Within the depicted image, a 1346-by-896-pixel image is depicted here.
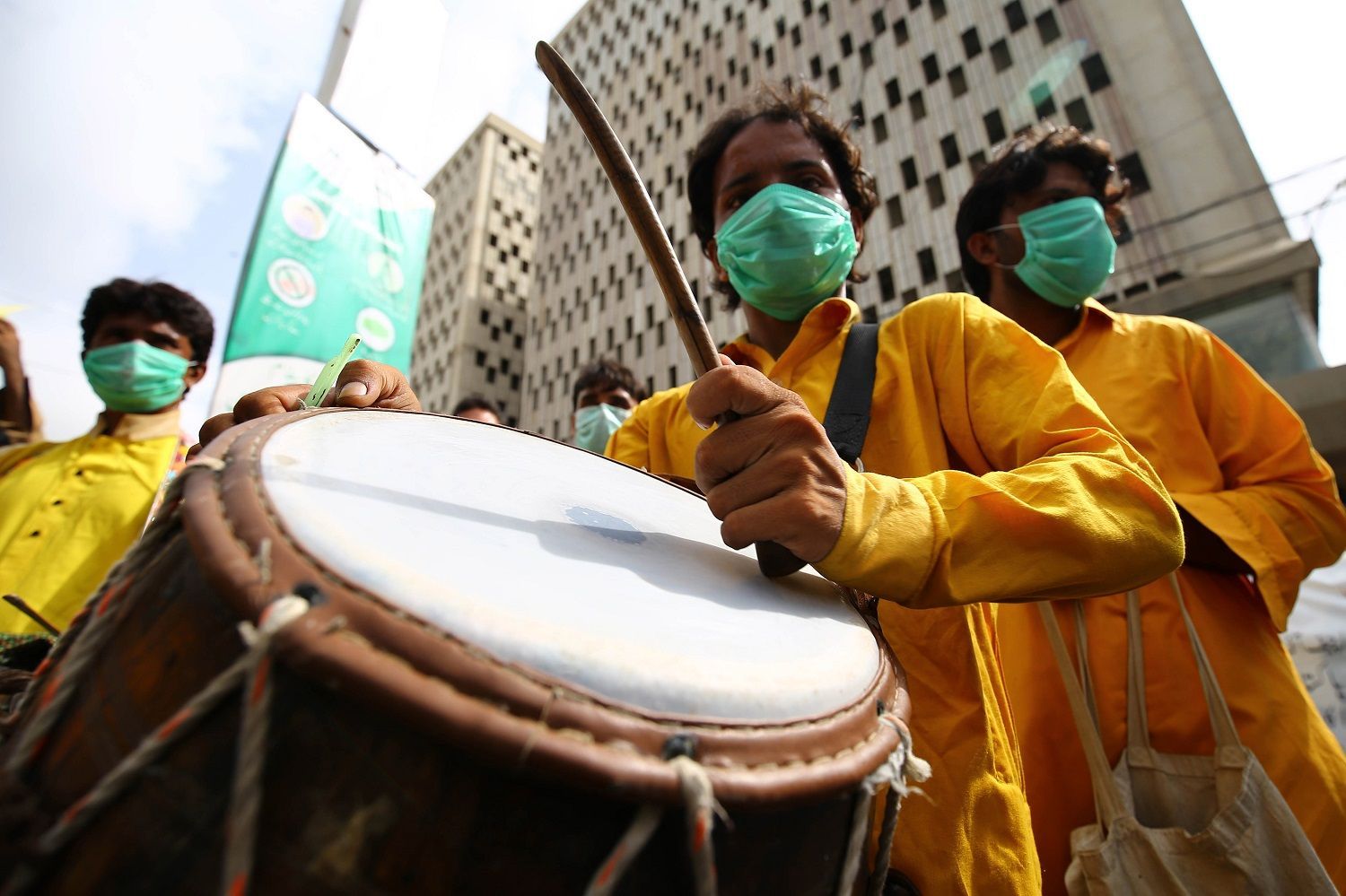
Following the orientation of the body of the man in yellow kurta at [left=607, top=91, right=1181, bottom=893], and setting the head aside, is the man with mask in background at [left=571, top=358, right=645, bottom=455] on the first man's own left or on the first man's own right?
on the first man's own right

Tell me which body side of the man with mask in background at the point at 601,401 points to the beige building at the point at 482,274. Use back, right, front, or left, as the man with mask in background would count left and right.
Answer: back

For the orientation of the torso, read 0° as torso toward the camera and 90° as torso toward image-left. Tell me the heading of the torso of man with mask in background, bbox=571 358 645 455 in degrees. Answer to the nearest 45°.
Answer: approximately 0°

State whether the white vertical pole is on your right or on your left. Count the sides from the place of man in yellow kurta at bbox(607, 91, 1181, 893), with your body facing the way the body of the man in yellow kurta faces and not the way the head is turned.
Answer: on your right

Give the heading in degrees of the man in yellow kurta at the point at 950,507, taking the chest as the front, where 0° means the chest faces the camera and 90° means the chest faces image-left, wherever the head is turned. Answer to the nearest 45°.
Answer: approximately 45°

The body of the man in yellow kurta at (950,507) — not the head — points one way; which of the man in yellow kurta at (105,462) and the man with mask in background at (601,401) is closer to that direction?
the man in yellow kurta

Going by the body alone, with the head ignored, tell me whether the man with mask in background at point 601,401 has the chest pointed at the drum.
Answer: yes
